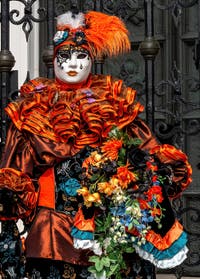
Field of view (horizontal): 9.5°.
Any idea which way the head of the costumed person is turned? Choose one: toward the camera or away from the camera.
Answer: toward the camera

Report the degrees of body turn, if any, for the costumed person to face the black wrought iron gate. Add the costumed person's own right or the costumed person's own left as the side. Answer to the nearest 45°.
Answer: approximately 180°

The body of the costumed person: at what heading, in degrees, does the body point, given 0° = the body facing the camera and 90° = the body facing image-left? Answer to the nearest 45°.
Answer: approximately 0°
